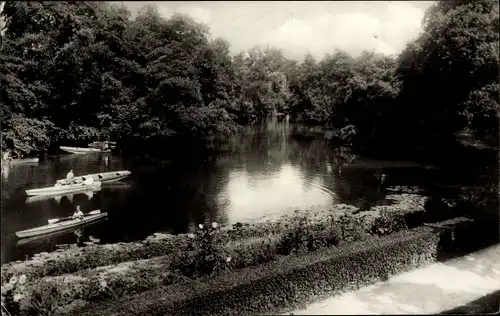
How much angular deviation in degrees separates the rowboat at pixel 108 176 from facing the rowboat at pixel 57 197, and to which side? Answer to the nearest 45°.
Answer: approximately 135° to its right

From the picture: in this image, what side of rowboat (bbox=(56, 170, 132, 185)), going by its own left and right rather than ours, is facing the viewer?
right
